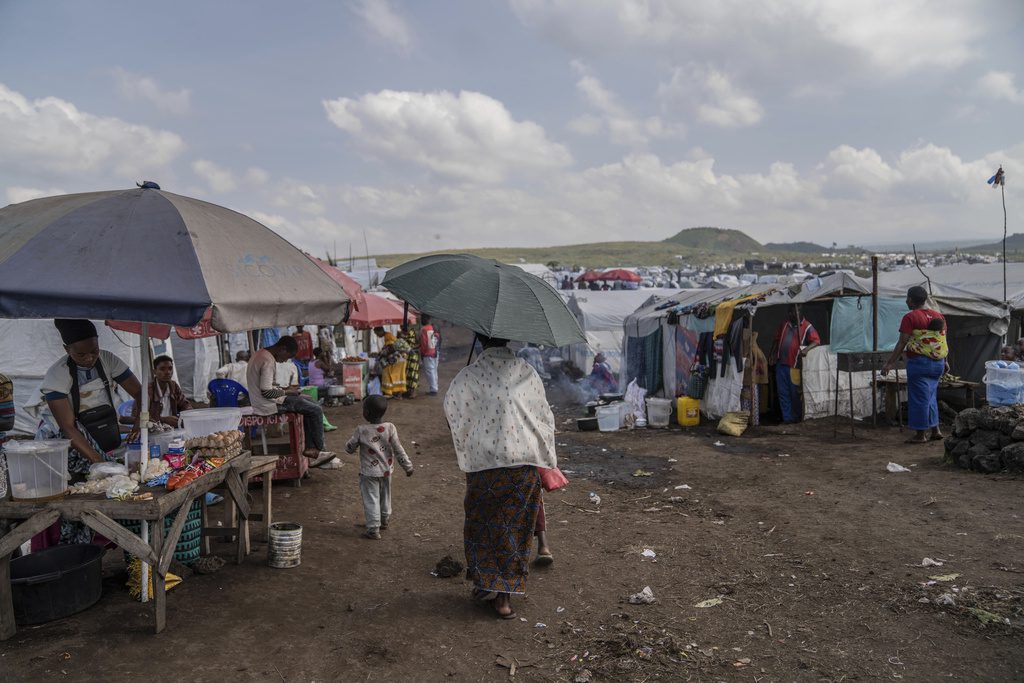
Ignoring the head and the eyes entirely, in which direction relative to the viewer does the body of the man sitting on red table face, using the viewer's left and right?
facing to the right of the viewer

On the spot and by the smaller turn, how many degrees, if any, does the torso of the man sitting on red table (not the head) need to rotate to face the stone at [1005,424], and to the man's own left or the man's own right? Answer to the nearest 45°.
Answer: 0° — they already face it

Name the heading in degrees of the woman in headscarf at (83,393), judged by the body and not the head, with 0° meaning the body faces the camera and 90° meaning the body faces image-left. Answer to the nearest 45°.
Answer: approximately 315°

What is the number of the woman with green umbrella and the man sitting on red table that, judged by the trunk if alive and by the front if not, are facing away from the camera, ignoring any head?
1

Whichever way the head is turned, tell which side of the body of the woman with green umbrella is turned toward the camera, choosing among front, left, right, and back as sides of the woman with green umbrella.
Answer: back

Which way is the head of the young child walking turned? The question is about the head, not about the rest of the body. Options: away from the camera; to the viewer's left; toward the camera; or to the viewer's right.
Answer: away from the camera

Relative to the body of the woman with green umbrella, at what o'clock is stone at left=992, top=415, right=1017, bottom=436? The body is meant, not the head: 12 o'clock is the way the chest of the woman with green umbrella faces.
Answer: The stone is roughly at 2 o'clock from the woman with green umbrella.

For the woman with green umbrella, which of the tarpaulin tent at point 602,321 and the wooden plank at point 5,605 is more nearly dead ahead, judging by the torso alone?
the tarpaulin tent

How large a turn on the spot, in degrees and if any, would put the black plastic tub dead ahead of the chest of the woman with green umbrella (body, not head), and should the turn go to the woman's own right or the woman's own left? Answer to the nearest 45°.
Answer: approximately 90° to the woman's own left
